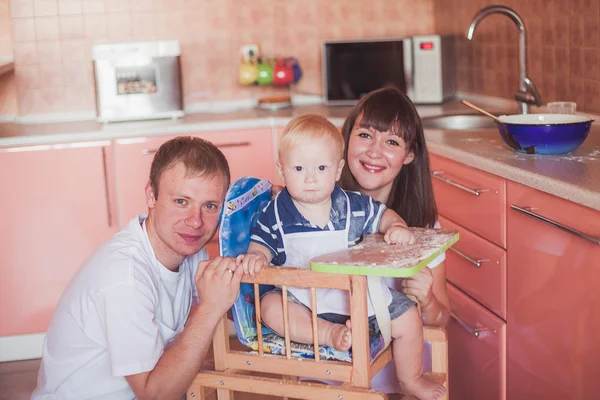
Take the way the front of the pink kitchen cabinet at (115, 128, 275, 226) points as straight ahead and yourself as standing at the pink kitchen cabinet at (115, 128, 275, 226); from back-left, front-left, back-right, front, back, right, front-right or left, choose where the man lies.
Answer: front

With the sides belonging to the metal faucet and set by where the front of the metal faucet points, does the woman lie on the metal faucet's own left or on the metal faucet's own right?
on the metal faucet's own left

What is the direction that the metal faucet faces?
to the viewer's left

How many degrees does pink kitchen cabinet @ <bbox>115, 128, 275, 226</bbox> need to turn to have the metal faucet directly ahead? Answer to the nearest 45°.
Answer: approximately 45° to its left

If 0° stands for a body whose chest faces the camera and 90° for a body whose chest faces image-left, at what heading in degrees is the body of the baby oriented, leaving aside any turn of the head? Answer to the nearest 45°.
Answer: approximately 0°

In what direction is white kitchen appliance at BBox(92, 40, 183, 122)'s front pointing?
toward the camera

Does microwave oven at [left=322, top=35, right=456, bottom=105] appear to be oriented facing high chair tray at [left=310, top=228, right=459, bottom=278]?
yes

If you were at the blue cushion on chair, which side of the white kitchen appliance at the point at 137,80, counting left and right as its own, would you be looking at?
front

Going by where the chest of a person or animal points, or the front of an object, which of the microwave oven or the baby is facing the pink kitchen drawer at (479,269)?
the microwave oven

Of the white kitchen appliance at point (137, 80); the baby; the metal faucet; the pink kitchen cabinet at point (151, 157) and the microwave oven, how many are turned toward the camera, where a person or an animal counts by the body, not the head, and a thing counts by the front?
4
